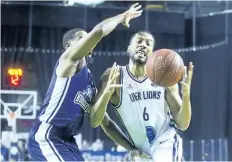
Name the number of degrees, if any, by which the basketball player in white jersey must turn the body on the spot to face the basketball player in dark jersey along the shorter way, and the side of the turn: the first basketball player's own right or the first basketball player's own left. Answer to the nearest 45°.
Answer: approximately 45° to the first basketball player's own right

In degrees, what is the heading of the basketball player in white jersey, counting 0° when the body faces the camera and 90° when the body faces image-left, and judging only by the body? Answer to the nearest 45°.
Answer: approximately 0°
